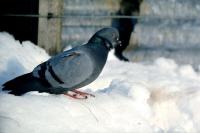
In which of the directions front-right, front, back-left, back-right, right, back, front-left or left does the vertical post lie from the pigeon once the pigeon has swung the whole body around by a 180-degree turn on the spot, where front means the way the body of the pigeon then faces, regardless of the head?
right

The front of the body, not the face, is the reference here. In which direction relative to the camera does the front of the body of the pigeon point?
to the viewer's right
